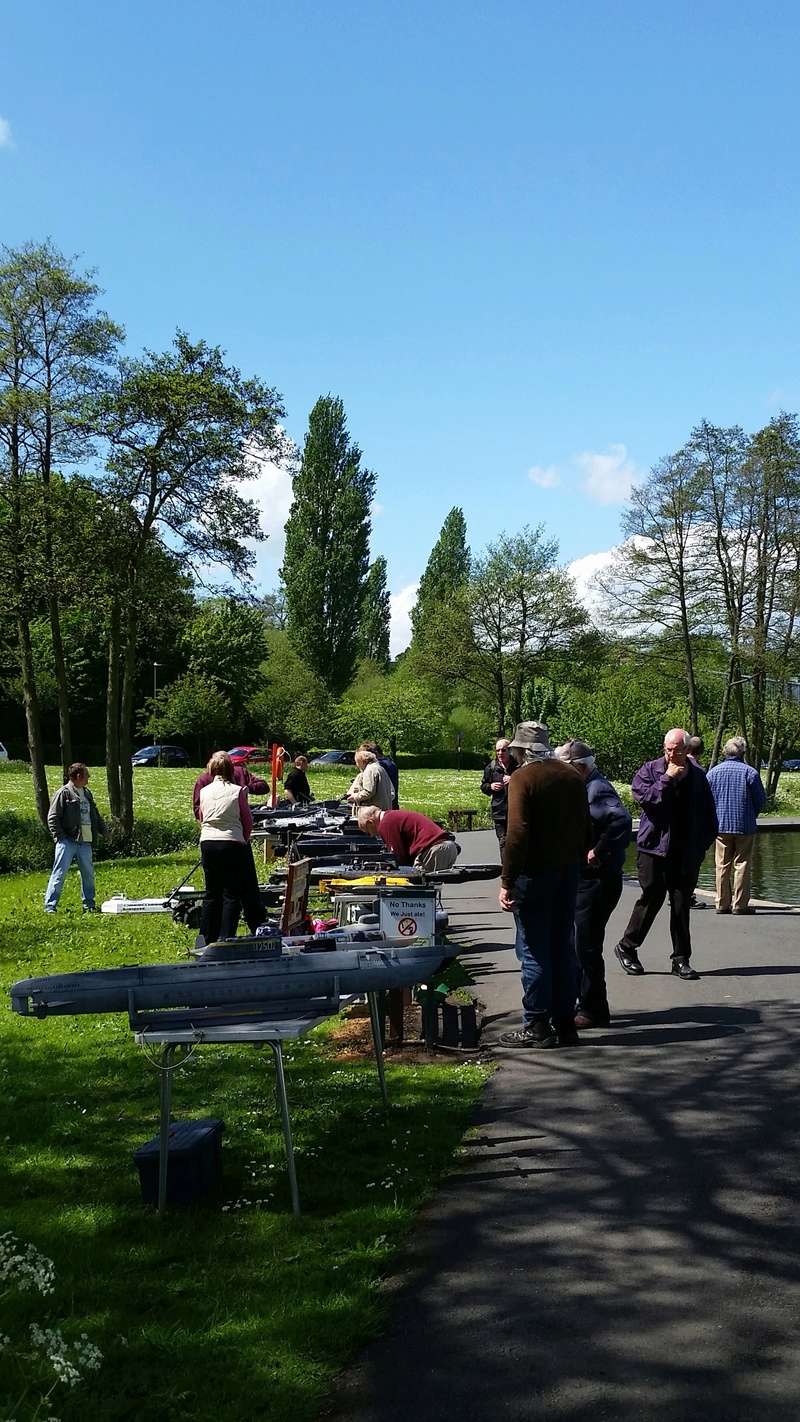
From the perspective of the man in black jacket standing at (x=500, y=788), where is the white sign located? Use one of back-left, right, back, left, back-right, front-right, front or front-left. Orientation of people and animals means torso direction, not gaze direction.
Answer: front

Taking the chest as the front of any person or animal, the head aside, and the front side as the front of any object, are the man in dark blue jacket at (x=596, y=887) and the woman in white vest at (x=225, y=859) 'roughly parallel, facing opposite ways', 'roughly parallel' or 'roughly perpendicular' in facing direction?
roughly perpendicular

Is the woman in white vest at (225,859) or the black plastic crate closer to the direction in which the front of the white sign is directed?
the black plastic crate

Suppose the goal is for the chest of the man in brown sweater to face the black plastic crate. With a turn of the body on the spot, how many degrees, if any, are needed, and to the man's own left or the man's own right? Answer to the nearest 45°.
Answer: approximately 90° to the man's own left

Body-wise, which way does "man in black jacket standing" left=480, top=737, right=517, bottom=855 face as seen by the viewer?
toward the camera

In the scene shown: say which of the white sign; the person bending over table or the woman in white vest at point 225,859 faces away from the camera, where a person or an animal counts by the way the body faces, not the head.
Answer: the woman in white vest

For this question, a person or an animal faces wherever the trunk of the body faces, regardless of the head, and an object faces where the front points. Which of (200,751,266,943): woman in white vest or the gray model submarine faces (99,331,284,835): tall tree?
the woman in white vest

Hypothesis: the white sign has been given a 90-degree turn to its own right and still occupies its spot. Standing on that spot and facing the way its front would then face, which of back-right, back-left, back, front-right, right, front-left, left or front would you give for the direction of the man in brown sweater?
back-right

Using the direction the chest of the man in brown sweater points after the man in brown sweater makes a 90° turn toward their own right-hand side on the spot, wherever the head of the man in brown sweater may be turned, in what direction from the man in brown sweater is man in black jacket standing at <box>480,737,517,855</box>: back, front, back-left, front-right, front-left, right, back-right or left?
front-left

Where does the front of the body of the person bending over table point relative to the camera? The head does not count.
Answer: to the viewer's left

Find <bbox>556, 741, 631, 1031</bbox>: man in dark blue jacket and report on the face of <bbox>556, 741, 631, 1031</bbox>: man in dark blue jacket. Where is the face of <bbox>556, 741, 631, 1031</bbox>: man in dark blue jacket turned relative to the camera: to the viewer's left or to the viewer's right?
to the viewer's left

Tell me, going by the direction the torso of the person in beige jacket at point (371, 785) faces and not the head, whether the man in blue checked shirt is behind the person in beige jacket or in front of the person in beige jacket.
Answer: behind

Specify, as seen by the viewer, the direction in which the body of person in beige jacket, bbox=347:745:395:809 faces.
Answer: to the viewer's left

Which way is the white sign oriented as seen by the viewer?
toward the camera
